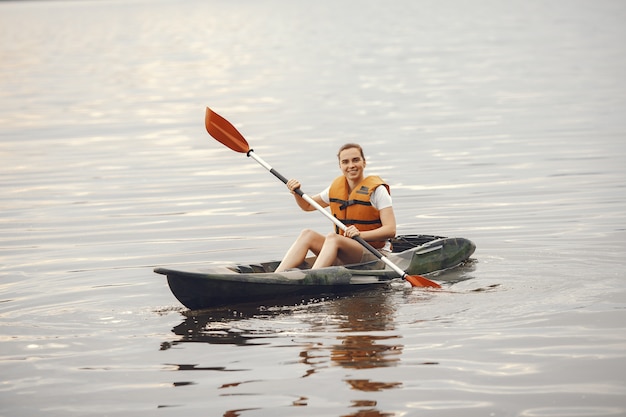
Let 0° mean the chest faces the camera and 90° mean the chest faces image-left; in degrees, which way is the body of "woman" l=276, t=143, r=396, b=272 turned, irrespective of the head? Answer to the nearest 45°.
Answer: approximately 45°

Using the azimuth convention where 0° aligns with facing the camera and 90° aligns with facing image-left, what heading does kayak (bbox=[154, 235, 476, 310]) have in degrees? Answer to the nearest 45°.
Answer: approximately 45°
